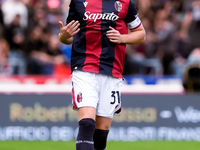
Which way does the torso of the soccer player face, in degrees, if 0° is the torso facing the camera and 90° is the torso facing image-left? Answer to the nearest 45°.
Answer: approximately 0°
